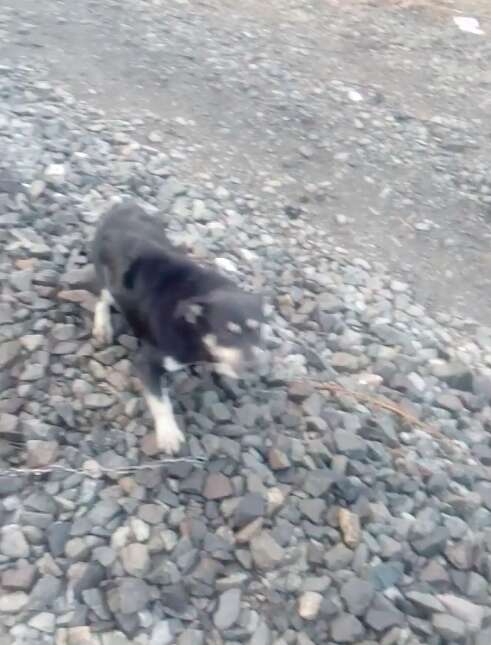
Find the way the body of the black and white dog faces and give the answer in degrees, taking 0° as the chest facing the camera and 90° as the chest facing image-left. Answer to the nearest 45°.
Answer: approximately 315°

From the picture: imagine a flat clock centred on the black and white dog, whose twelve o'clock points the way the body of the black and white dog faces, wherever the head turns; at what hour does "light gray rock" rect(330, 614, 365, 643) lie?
The light gray rock is roughly at 12 o'clock from the black and white dog.

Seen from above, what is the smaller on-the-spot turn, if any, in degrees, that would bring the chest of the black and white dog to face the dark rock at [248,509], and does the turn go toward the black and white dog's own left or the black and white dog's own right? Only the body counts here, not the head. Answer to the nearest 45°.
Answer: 0° — it already faces it

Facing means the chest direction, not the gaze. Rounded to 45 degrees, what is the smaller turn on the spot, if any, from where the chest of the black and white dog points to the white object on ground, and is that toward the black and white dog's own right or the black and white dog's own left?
approximately 90° to the black and white dog's own left

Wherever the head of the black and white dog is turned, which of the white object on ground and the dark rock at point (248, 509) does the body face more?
the dark rock
